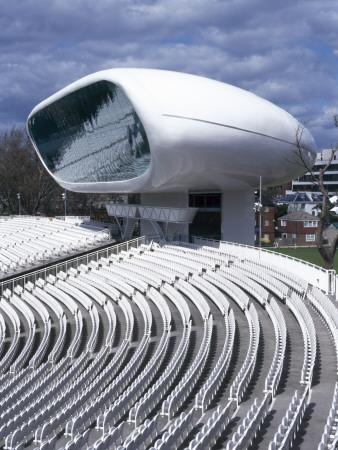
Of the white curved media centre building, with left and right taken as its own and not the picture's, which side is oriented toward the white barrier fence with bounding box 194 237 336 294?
left

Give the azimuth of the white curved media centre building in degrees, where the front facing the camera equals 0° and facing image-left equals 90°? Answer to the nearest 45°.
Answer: approximately 45°
